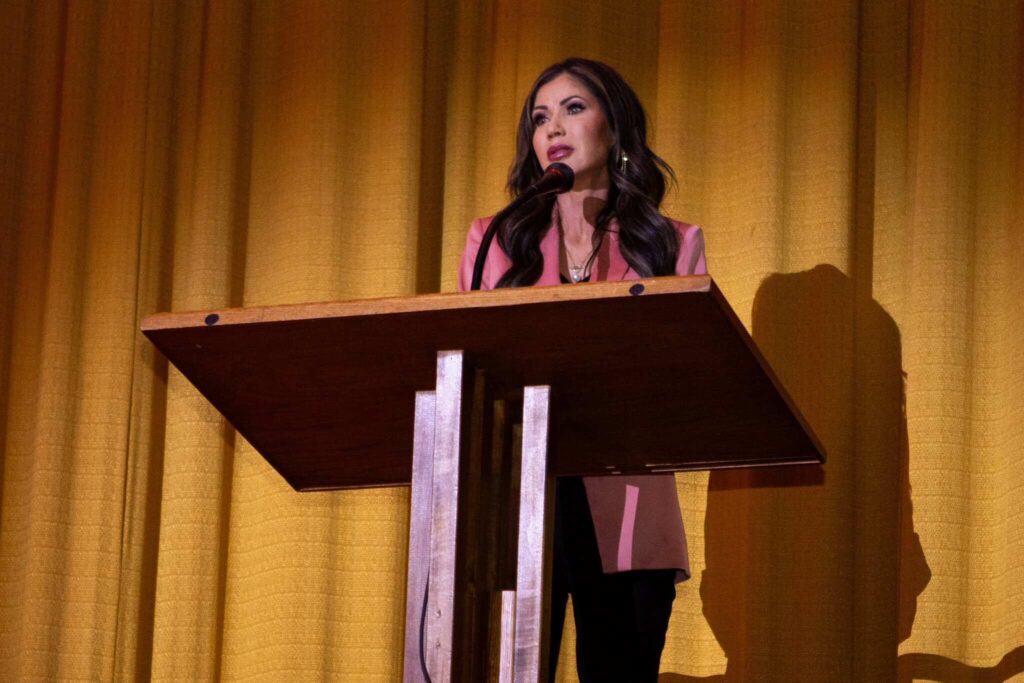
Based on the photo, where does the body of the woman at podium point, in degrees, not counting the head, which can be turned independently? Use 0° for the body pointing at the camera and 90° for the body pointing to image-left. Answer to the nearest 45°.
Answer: approximately 45°
